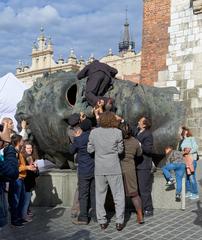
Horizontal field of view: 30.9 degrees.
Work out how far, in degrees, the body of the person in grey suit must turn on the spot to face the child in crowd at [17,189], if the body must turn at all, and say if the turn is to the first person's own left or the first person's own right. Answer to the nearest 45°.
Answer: approximately 90° to the first person's own left

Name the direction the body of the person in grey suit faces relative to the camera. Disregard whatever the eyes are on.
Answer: away from the camera

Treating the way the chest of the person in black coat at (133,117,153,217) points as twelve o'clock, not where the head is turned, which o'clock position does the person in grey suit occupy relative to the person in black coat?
The person in grey suit is roughly at 10 o'clock from the person in black coat.

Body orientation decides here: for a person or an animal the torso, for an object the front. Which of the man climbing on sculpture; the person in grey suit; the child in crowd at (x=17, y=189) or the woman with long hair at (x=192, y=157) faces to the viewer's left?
the woman with long hair

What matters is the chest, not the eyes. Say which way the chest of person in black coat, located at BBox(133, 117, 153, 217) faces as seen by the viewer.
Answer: to the viewer's left

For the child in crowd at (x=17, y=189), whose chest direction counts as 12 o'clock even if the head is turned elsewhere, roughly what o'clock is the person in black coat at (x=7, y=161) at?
The person in black coat is roughly at 3 o'clock from the child in crowd.

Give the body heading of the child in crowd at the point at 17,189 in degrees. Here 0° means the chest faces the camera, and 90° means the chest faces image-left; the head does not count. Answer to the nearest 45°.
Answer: approximately 270°

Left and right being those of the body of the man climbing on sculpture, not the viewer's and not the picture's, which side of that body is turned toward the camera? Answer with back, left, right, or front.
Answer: back

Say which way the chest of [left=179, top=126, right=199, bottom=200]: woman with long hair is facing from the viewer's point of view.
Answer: to the viewer's left

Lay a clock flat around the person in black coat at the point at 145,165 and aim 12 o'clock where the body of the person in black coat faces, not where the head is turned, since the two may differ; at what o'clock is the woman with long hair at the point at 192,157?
The woman with long hair is roughly at 4 o'clock from the person in black coat.
